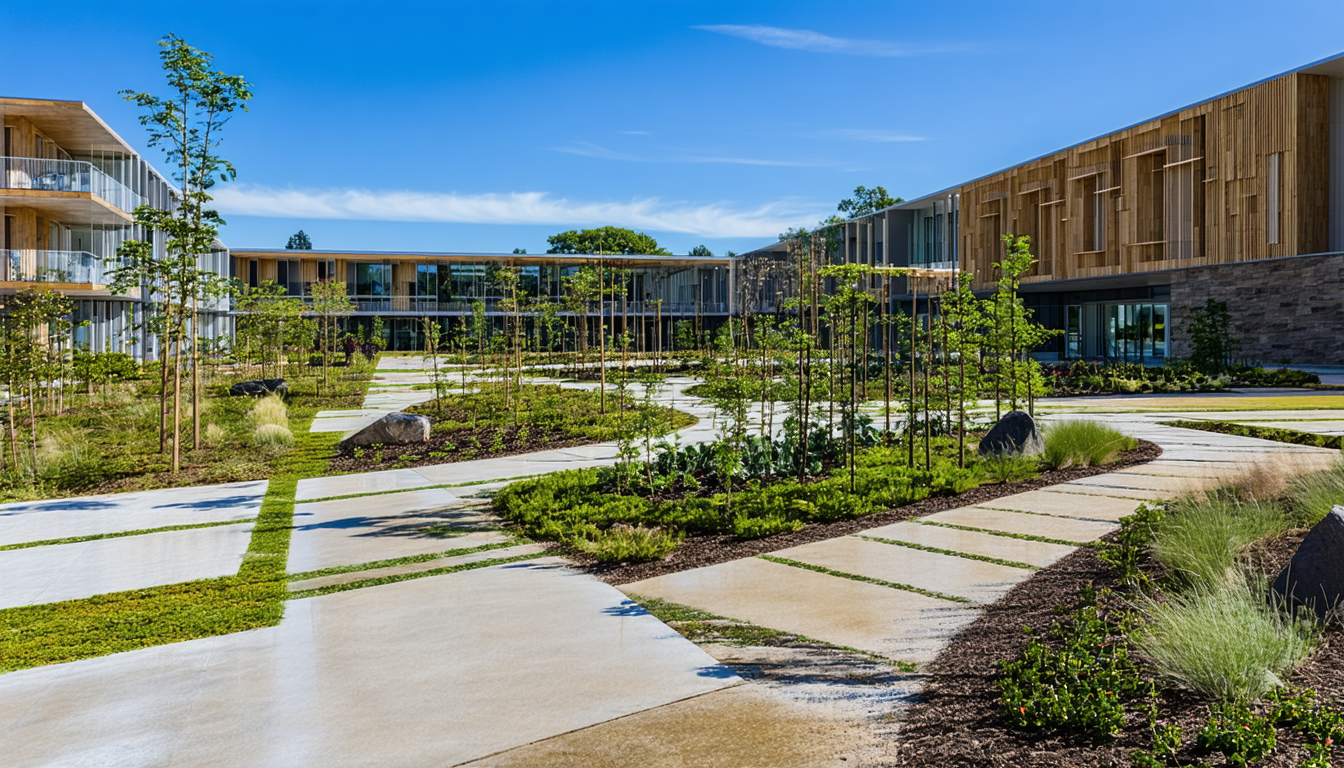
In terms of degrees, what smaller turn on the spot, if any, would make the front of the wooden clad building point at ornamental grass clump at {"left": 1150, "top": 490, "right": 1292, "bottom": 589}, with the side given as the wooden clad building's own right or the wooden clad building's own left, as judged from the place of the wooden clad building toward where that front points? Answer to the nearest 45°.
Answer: approximately 45° to the wooden clad building's own left

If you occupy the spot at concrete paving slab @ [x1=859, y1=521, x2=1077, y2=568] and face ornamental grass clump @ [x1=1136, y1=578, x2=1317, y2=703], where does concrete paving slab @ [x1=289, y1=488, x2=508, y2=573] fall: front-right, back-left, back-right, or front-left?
back-right

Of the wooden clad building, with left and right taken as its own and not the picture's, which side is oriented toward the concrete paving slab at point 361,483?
front

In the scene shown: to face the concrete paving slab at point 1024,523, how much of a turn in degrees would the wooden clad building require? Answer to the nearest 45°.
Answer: approximately 45° to its left

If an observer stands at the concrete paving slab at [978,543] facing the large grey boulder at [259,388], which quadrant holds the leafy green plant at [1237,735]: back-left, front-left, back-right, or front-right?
back-left

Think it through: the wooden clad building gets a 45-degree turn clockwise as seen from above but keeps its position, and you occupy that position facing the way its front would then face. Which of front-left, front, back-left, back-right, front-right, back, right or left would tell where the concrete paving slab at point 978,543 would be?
left

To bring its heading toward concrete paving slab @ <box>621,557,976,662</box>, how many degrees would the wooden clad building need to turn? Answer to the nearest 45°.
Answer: approximately 45° to its left

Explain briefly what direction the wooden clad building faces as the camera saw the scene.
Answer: facing the viewer and to the left of the viewer

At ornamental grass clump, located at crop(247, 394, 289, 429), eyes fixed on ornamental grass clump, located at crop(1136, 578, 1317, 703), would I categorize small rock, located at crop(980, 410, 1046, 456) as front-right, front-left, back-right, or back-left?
front-left

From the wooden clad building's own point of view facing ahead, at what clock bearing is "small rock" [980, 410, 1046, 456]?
The small rock is roughly at 11 o'clock from the wooden clad building.

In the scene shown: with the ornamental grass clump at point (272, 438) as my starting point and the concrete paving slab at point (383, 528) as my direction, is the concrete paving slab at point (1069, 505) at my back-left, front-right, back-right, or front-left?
front-left

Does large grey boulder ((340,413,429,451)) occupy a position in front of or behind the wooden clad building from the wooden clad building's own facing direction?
in front

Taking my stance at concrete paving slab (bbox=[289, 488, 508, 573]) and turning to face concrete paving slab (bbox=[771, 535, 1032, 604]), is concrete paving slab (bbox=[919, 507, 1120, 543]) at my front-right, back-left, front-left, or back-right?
front-left

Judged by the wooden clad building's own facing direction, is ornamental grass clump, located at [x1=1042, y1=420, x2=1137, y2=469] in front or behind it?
in front

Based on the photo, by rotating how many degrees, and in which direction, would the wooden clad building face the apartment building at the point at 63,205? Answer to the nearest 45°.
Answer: approximately 45° to its right

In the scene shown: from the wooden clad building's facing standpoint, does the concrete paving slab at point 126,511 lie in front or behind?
in front

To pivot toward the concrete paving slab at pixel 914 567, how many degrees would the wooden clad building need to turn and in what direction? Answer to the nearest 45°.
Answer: approximately 45° to its left
